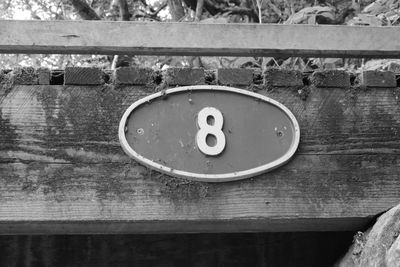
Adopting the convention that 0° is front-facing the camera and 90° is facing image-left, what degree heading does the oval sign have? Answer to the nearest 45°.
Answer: approximately 0°

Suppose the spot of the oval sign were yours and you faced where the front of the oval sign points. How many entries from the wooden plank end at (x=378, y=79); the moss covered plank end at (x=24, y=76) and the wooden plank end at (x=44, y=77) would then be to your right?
2

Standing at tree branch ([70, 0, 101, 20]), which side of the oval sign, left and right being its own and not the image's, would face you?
back

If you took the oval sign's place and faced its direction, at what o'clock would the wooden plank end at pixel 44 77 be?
The wooden plank end is roughly at 3 o'clock from the oval sign.

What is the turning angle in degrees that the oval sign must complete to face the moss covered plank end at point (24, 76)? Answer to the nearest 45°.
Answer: approximately 90° to its right
